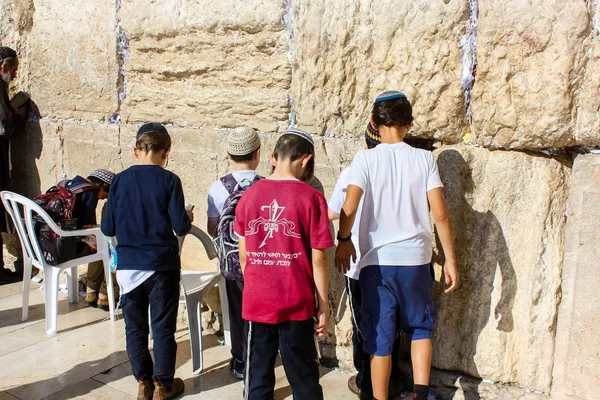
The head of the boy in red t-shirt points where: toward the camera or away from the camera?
away from the camera

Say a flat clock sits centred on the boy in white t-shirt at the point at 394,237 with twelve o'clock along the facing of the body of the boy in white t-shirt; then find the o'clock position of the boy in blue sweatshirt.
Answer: The boy in blue sweatshirt is roughly at 9 o'clock from the boy in white t-shirt.

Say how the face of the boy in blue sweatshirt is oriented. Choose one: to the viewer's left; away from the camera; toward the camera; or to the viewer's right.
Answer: away from the camera

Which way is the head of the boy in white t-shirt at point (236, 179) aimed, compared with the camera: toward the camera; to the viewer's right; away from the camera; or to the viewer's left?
away from the camera

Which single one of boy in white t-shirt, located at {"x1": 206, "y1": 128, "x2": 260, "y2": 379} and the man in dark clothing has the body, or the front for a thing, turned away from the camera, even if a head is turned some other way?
the boy in white t-shirt

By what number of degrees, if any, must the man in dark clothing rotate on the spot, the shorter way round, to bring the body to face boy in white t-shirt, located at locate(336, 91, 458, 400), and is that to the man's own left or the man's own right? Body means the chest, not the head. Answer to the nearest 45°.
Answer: approximately 45° to the man's own right

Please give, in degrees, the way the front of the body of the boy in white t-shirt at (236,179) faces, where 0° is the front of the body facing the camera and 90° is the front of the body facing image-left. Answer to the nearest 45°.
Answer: approximately 180°

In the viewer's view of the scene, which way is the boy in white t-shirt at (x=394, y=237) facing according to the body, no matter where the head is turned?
away from the camera

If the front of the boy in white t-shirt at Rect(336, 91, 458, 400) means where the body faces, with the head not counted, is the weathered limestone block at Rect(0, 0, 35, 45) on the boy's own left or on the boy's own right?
on the boy's own left

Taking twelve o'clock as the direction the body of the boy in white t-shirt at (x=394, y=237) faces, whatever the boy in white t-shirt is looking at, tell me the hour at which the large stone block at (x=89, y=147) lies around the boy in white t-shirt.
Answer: The large stone block is roughly at 10 o'clock from the boy in white t-shirt.

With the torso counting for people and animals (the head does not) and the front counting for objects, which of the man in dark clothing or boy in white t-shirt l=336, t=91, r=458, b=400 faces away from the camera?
the boy in white t-shirt

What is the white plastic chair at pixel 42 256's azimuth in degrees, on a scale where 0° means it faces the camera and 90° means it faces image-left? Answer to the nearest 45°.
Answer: approximately 225°

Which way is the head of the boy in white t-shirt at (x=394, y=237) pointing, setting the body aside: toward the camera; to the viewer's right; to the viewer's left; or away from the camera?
away from the camera
